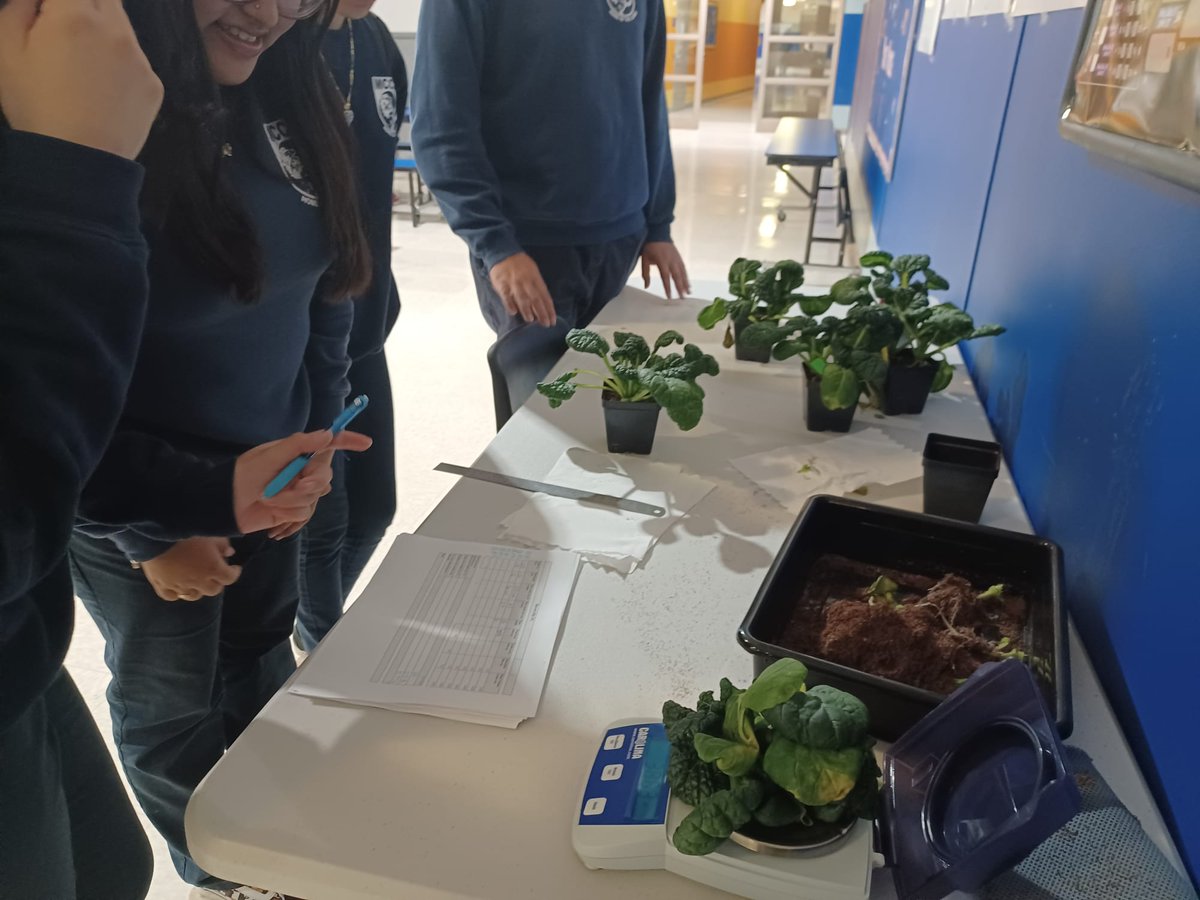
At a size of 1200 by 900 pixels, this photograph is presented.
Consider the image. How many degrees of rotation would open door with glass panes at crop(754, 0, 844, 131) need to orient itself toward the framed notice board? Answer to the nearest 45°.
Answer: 0° — it already faces it

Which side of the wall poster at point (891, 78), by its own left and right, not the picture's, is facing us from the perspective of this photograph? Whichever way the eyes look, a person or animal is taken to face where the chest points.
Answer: left

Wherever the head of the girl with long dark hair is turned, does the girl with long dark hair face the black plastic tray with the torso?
yes

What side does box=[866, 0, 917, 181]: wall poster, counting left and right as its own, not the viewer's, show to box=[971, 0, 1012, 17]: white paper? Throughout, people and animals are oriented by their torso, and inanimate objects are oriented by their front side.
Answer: left

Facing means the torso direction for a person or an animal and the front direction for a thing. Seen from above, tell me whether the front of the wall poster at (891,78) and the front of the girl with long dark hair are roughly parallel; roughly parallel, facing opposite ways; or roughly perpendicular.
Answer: roughly parallel, facing opposite ways

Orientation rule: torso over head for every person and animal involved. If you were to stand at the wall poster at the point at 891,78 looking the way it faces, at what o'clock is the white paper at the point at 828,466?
The white paper is roughly at 9 o'clock from the wall poster.

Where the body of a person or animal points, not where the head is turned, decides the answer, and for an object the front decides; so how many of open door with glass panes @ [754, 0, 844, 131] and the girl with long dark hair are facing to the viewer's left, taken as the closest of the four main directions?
0

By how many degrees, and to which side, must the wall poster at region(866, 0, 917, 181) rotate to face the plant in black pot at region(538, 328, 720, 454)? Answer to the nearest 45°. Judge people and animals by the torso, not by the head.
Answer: approximately 90° to its left

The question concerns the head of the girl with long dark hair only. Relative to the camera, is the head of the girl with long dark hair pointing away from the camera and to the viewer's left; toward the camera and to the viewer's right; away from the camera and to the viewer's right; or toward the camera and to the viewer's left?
toward the camera and to the viewer's right

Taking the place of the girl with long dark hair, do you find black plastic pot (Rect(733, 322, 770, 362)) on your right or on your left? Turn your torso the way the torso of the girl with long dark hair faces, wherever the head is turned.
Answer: on your left

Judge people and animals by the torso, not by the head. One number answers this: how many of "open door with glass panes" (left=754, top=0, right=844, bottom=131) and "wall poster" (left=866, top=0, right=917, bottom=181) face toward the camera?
1

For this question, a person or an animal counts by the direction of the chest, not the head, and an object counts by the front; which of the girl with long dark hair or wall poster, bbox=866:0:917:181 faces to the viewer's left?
the wall poster

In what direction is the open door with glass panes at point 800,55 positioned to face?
toward the camera
